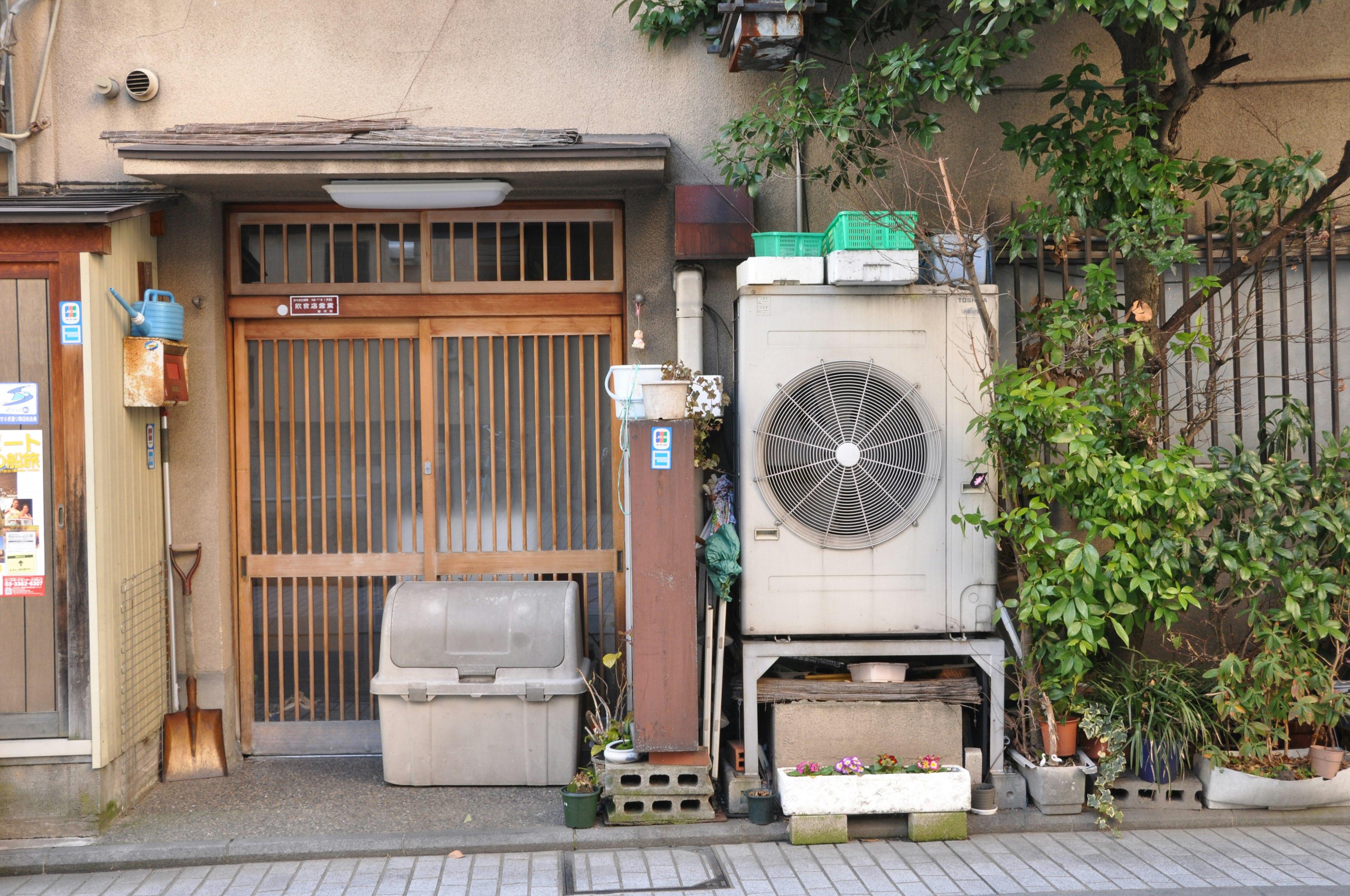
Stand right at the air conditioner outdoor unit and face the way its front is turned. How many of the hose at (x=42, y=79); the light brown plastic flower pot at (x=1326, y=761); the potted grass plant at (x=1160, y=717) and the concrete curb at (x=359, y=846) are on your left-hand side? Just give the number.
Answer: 2

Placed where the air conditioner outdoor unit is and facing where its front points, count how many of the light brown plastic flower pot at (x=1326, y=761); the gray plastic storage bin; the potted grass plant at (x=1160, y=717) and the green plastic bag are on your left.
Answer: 2

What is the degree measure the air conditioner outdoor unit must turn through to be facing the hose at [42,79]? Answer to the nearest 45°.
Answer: approximately 90° to its right

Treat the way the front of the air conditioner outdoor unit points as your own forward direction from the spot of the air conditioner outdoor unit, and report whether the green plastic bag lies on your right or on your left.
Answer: on your right

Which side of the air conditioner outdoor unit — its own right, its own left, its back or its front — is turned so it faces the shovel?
right

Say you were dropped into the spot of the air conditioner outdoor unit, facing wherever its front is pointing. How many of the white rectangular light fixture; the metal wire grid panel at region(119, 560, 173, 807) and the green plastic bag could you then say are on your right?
3

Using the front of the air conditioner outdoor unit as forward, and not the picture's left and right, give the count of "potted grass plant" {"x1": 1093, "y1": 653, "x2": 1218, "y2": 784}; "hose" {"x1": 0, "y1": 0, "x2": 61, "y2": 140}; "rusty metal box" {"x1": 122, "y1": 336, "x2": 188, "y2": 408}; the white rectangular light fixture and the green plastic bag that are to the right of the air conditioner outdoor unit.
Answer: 4

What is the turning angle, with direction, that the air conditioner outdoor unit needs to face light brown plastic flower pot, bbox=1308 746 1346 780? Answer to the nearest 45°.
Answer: approximately 90° to its left

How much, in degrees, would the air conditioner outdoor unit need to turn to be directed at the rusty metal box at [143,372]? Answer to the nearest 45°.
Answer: approximately 90° to its right

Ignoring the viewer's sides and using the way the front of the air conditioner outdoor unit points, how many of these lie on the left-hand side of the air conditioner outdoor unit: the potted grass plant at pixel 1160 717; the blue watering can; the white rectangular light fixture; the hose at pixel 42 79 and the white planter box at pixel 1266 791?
2

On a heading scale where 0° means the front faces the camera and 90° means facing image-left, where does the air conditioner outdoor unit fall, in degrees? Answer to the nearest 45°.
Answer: approximately 0°

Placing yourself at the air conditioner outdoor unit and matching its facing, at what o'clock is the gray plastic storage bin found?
The gray plastic storage bin is roughly at 3 o'clock from the air conditioner outdoor unit.

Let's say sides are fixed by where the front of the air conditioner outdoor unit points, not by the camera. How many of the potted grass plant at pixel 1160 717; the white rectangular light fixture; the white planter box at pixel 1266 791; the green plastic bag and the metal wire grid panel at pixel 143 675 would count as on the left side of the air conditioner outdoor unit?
2
